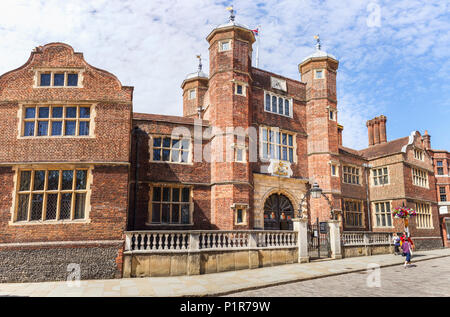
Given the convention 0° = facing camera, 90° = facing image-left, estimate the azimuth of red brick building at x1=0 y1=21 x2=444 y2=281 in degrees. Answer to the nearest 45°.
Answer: approximately 315°
